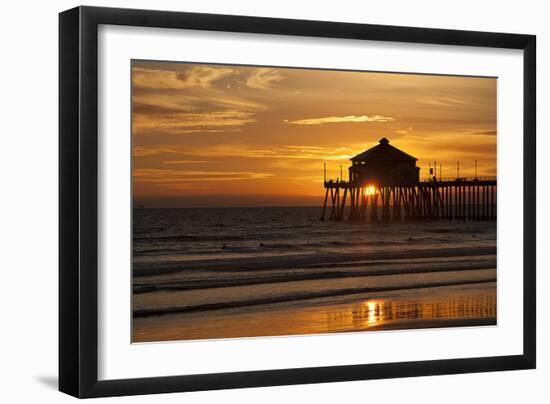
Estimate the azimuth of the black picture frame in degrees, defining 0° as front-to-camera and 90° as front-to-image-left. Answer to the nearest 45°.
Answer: approximately 315°
